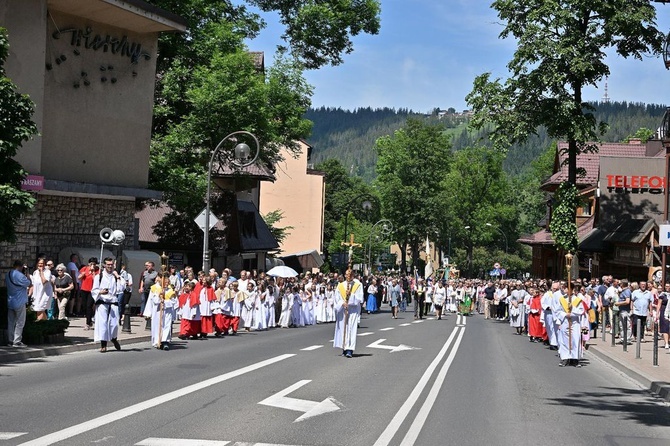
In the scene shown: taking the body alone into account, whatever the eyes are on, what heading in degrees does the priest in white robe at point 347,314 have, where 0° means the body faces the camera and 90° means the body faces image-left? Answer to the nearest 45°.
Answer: approximately 0°

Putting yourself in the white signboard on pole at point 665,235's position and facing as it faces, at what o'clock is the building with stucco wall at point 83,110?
The building with stucco wall is roughly at 3 o'clock from the white signboard on pole.

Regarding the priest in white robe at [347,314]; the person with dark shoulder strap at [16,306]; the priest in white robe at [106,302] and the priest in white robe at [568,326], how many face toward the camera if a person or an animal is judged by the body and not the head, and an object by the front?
3

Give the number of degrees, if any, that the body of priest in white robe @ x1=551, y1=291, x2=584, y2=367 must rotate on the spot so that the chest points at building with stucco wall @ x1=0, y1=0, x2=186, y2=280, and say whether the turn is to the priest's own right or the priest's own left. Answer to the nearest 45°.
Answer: approximately 90° to the priest's own right

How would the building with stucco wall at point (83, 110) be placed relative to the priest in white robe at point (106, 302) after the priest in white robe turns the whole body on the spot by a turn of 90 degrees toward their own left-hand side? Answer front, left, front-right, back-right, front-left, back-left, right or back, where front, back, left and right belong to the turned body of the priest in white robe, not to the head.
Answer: left

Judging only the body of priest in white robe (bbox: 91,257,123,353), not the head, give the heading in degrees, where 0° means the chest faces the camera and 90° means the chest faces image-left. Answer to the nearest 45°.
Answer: approximately 0°

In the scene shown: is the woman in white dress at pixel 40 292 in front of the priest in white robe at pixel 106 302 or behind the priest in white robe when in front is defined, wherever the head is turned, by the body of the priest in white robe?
behind

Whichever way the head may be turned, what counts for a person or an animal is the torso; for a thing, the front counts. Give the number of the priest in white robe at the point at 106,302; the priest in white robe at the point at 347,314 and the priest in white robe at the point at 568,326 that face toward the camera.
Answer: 3
